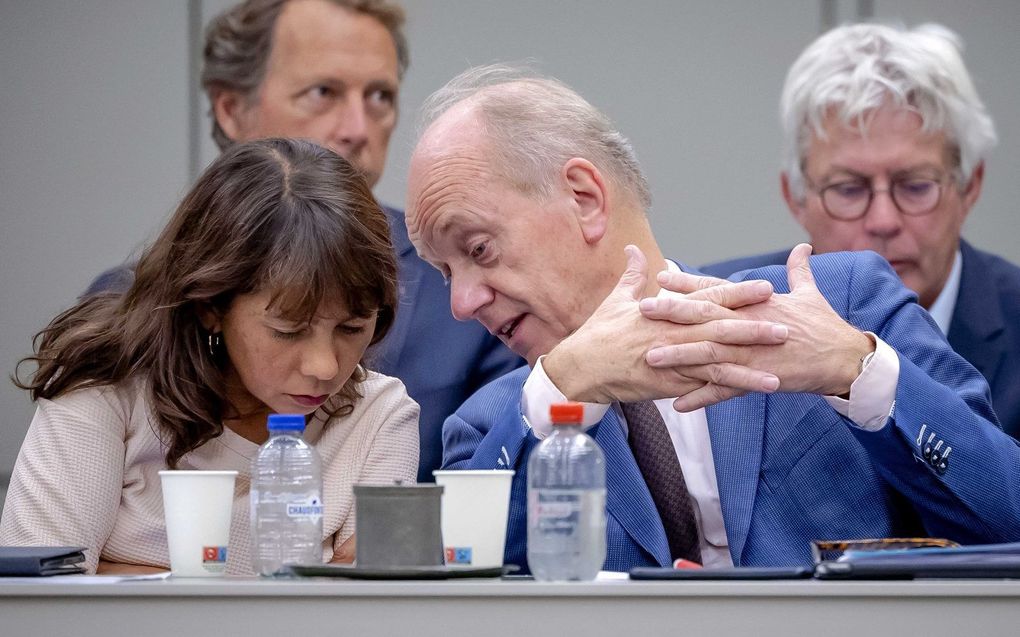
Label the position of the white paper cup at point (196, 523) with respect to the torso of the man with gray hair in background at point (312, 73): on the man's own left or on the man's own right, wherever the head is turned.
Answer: on the man's own right

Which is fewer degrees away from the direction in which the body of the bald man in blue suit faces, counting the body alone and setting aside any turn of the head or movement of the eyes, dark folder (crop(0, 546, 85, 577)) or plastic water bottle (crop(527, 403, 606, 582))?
the plastic water bottle

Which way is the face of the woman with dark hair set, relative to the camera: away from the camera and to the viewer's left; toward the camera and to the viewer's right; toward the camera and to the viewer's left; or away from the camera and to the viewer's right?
toward the camera and to the viewer's right

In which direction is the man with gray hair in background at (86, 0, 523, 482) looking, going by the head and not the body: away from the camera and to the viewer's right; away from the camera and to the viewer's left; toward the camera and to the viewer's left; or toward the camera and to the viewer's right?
toward the camera and to the viewer's right

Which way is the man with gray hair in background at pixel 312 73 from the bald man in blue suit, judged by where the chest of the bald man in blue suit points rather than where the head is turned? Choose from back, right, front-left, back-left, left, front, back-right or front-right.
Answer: back-right

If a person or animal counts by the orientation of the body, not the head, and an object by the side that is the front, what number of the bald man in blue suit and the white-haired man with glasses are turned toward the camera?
2

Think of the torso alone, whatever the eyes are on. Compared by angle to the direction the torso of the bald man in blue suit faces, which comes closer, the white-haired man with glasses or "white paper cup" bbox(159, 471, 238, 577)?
the white paper cup

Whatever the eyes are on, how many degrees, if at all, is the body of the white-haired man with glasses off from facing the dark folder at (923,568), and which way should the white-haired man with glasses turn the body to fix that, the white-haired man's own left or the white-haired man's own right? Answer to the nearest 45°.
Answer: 0° — they already face it

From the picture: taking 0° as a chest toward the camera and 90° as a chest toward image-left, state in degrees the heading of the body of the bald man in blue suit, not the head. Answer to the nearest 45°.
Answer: approximately 0°

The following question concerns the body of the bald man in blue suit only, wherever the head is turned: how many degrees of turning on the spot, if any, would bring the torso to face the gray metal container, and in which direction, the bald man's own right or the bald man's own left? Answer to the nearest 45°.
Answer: approximately 45° to the bald man's own right
